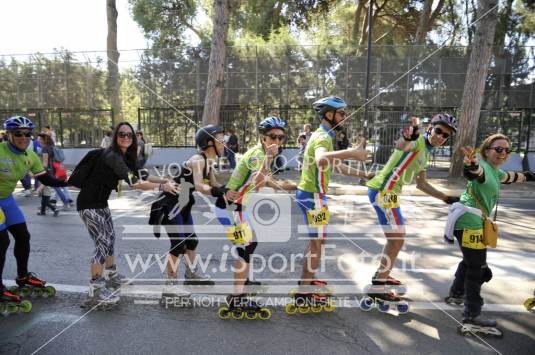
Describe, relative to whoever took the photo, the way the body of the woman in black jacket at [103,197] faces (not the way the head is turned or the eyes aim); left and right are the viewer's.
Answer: facing to the right of the viewer
